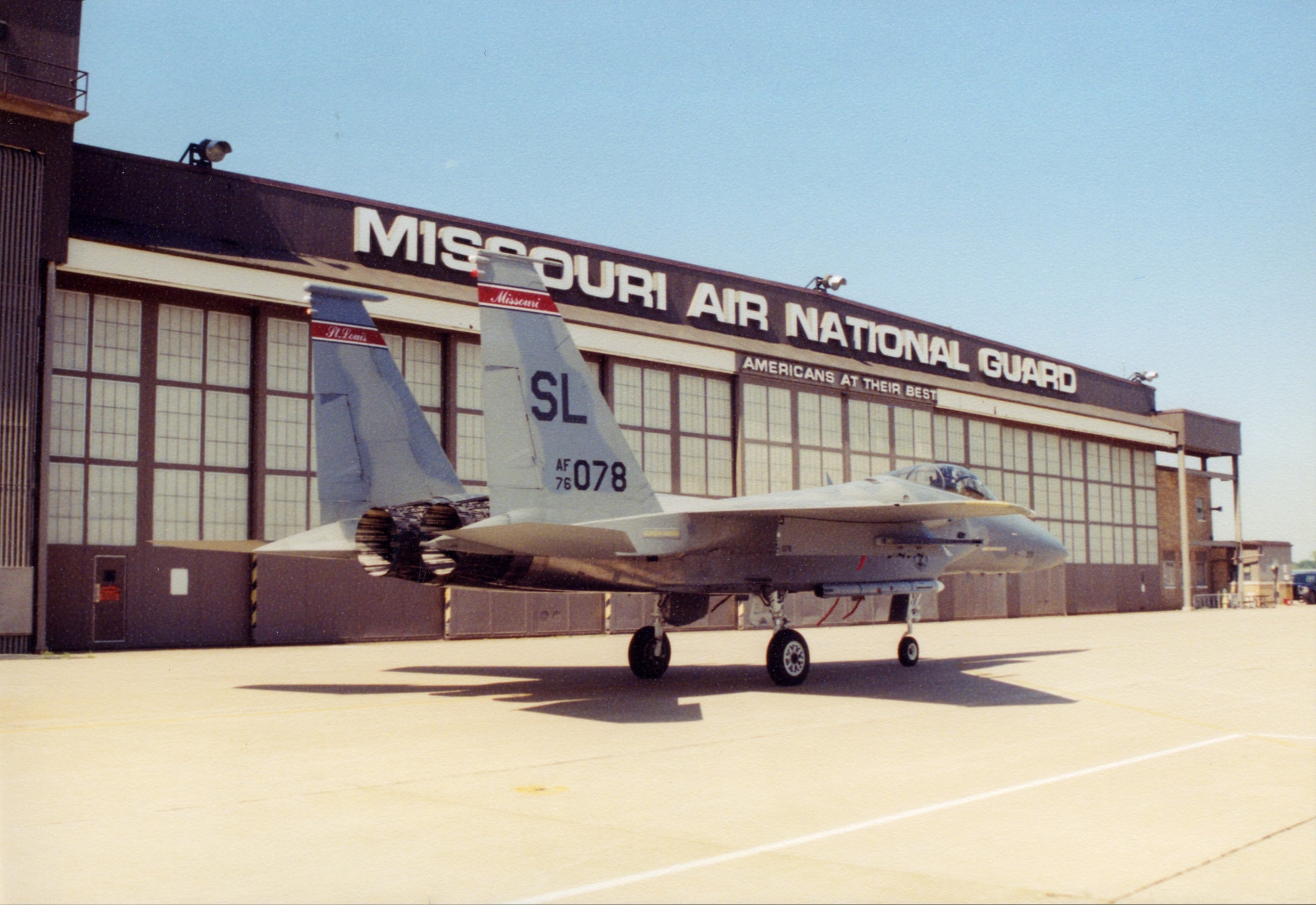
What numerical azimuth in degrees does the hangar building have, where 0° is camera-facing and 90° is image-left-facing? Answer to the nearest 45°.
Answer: approximately 315°

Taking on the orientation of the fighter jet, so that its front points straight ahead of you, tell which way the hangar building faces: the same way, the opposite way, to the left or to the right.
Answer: to the right

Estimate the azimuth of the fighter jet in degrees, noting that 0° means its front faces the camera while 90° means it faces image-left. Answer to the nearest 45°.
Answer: approximately 225°

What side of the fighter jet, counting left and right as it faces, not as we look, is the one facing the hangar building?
left

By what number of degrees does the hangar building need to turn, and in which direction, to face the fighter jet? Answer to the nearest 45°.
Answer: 0° — it already faces it
